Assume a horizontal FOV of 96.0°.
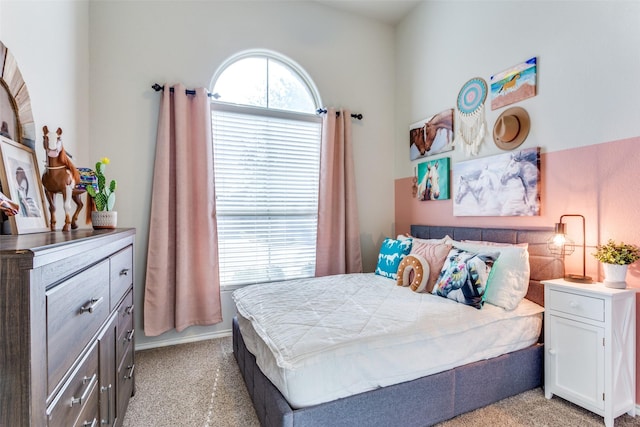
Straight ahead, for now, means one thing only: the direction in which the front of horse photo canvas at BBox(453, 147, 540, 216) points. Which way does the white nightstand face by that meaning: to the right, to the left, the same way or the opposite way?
the same way

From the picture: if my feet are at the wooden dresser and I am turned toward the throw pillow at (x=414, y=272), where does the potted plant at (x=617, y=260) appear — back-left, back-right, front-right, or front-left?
front-right

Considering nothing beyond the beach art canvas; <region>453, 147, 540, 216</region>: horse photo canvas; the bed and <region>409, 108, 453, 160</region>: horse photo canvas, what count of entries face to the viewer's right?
0

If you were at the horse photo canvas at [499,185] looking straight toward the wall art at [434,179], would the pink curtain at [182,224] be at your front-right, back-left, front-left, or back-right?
front-left

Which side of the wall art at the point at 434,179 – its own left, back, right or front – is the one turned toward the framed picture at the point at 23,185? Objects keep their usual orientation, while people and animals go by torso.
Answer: front

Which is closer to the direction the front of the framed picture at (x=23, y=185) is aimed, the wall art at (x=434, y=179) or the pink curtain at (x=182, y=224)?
the wall art

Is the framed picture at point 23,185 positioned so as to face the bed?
yes

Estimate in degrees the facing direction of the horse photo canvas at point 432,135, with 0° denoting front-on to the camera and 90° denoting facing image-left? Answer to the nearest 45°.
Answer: approximately 45°

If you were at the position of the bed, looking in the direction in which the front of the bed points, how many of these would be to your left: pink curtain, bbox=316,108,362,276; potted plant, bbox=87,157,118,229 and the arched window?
0

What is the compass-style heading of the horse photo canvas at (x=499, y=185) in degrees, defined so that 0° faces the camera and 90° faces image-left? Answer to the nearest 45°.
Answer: approximately 45°

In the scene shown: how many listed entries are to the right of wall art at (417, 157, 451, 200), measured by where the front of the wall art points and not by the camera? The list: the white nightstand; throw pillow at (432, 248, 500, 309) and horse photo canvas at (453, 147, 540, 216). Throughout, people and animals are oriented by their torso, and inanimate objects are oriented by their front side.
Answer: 0

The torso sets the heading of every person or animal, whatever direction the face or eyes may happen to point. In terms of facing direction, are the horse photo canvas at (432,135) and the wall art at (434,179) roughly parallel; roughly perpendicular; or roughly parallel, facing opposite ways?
roughly parallel

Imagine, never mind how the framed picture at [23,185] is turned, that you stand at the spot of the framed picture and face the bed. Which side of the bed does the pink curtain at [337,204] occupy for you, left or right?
left

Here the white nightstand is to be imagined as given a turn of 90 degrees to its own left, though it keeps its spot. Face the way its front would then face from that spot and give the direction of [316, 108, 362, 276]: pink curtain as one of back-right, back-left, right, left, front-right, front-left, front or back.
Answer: back-right

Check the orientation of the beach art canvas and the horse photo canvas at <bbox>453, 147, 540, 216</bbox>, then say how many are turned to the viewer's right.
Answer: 0

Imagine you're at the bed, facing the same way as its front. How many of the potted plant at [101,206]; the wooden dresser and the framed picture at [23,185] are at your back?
0

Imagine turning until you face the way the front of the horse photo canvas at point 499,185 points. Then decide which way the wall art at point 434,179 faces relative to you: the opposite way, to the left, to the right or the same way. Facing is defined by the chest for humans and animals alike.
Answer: the same way

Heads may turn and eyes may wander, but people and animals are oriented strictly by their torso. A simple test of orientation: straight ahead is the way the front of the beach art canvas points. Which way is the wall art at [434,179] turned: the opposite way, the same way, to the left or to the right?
the same way

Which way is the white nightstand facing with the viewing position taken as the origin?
facing the viewer and to the left of the viewer

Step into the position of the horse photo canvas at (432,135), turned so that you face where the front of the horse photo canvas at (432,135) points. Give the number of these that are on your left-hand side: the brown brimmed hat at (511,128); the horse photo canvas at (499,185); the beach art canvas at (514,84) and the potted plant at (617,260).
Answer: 4

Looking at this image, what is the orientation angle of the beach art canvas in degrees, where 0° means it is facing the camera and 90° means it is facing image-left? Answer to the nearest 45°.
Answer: approximately 45°

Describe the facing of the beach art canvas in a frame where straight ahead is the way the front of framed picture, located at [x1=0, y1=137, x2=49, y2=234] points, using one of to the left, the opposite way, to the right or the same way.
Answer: the opposite way
